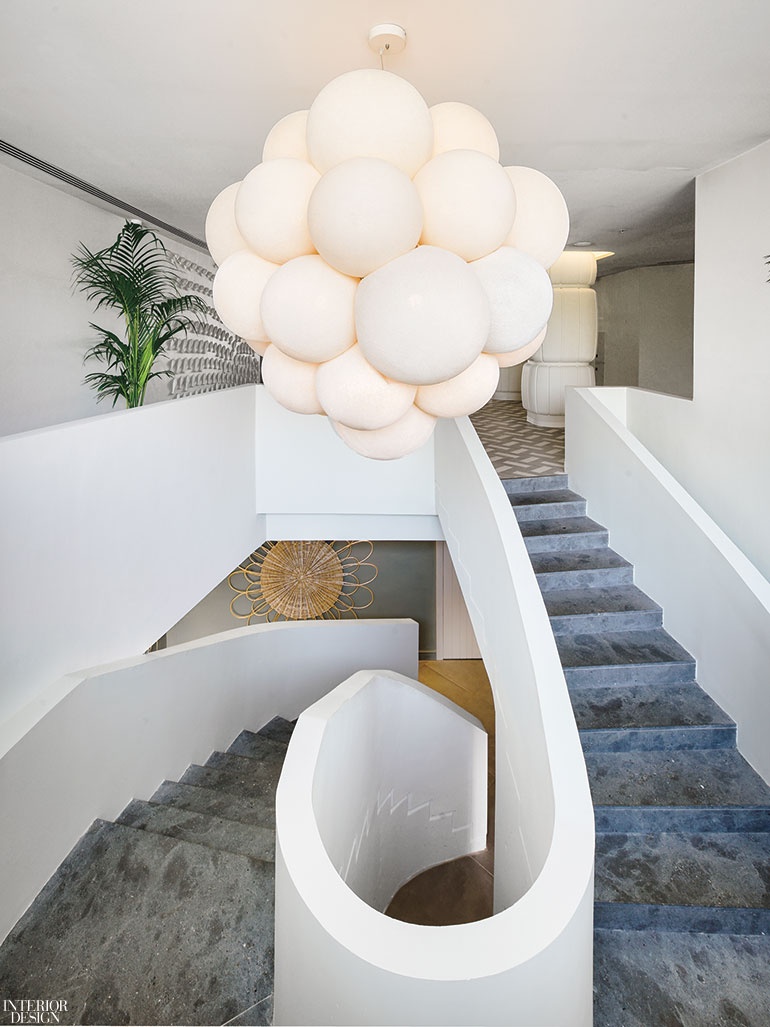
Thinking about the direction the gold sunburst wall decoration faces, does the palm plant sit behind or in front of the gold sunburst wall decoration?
in front

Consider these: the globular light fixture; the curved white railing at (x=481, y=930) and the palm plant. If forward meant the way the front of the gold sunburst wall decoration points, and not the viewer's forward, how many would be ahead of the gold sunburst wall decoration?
3

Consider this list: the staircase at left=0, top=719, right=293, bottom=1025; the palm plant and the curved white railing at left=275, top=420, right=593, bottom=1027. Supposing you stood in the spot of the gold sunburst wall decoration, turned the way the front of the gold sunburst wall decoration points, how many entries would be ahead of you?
3

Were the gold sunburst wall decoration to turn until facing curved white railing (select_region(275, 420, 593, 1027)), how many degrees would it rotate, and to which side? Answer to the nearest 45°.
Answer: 0° — it already faces it

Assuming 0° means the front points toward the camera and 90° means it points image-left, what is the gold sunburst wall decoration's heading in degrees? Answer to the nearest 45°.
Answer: approximately 0°

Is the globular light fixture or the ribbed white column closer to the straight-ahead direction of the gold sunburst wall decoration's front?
the globular light fixture

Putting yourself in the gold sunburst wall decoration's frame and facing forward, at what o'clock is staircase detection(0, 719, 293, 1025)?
The staircase is roughly at 12 o'clock from the gold sunburst wall decoration.
